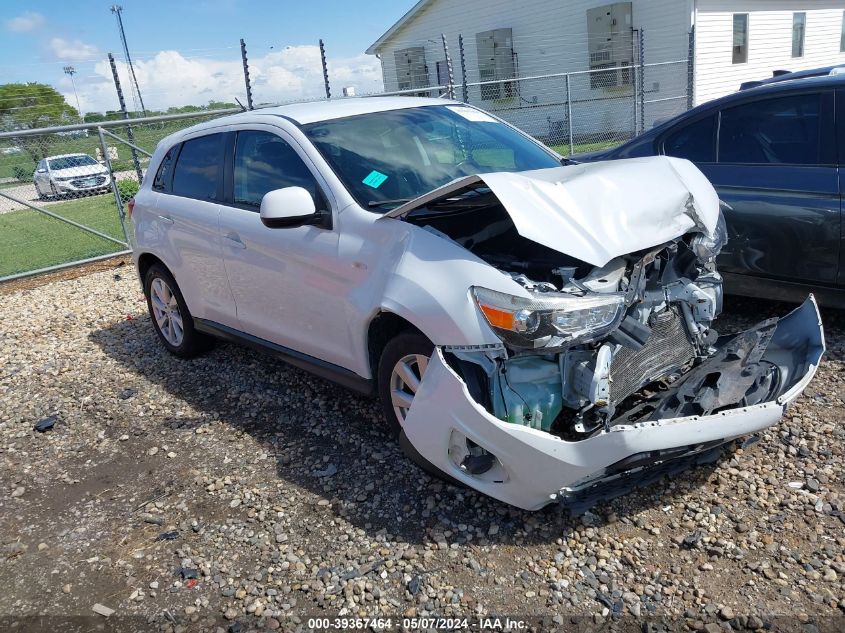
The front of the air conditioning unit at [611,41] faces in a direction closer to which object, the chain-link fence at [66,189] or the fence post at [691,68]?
the chain-link fence

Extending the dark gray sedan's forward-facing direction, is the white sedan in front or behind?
behind

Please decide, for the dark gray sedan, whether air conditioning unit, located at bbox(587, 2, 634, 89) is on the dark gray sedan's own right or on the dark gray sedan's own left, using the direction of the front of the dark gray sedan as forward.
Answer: on the dark gray sedan's own left

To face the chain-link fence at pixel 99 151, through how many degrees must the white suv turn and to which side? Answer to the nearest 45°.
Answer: approximately 180°

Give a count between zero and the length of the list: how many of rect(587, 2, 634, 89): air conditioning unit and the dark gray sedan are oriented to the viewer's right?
1

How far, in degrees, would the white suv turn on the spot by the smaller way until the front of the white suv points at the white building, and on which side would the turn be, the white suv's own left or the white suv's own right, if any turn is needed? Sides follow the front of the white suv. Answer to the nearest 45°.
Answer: approximately 135° to the white suv's own left

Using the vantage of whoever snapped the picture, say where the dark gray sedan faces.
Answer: facing to the right of the viewer

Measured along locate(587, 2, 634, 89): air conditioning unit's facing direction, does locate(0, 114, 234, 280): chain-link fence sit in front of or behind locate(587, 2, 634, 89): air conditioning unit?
in front

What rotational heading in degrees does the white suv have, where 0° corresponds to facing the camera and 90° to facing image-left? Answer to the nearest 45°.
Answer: approximately 315°

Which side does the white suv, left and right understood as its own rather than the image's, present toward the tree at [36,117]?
back

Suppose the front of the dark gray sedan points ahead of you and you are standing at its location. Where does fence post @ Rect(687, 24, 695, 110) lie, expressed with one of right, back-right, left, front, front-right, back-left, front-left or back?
left

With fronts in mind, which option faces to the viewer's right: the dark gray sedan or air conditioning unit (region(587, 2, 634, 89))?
the dark gray sedan

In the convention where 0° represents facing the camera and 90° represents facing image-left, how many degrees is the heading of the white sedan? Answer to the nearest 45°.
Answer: approximately 315°
